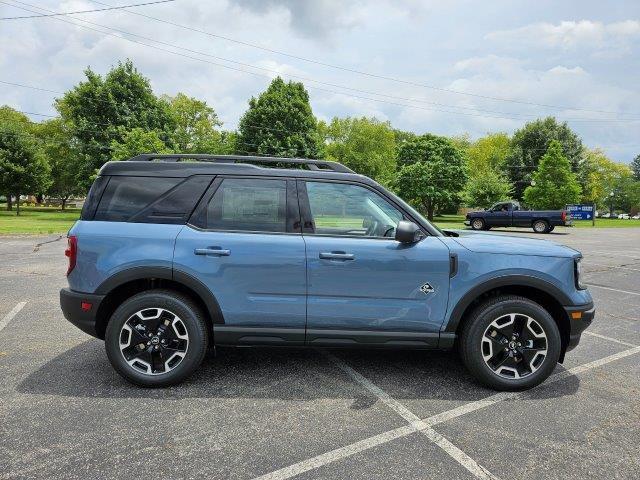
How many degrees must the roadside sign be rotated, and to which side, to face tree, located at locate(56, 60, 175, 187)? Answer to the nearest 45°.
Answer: approximately 45° to its right

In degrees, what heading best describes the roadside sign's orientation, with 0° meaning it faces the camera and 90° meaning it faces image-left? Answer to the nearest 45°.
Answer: approximately 0°

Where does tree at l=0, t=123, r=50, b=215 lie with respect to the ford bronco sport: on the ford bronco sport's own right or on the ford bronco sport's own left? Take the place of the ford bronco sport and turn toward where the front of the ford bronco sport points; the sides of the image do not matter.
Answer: on the ford bronco sport's own left

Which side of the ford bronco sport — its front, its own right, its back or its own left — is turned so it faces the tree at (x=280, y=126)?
left

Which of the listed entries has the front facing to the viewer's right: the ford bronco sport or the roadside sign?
the ford bronco sport

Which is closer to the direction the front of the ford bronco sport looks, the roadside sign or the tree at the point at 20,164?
the roadside sign

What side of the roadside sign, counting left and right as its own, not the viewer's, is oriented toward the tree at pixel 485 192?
right

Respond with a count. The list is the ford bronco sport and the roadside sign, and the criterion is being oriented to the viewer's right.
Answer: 1

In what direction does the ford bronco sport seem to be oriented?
to the viewer's right
